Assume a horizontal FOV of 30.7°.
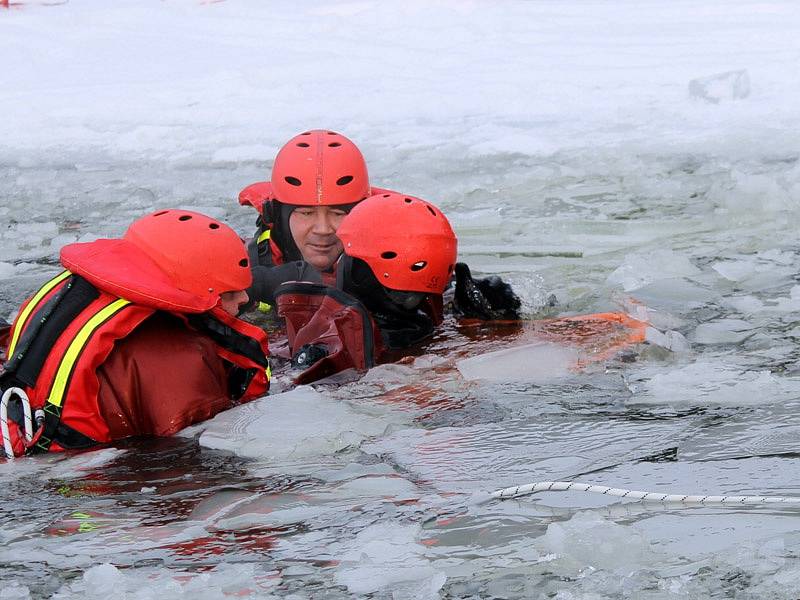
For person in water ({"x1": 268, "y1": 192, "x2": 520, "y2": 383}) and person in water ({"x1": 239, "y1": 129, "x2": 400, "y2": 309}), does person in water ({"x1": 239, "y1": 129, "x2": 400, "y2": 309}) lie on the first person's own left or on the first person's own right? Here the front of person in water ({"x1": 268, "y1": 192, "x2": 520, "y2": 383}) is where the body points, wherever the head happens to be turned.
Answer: on the first person's own left

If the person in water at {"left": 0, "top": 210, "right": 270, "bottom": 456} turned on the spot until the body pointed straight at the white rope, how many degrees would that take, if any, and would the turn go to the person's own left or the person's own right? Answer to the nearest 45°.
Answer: approximately 45° to the person's own right

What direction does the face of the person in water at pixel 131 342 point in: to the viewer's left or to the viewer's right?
to the viewer's right

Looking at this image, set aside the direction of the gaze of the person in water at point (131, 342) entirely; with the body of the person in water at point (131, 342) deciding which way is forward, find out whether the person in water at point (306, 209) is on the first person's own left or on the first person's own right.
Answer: on the first person's own left

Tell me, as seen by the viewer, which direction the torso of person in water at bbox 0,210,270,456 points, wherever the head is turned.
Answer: to the viewer's right

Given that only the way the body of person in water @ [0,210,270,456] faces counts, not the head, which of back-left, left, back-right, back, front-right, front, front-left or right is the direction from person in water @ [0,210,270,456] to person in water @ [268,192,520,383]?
front-left
